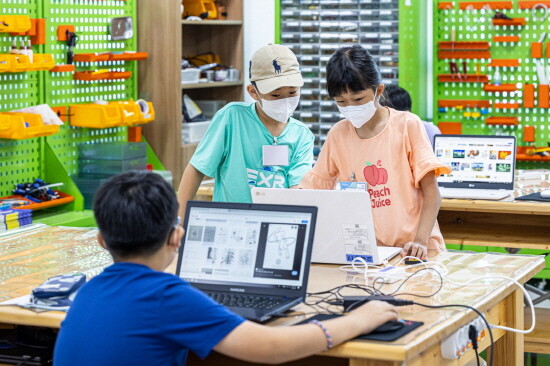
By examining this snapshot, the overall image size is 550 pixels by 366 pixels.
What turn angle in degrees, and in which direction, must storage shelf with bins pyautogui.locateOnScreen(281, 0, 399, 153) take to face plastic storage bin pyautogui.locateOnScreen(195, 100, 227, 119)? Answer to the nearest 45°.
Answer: approximately 90° to its right

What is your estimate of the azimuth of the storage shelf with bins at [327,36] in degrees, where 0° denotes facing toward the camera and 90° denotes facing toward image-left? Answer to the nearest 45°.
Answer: approximately 0°

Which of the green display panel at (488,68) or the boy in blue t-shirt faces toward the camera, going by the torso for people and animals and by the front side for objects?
the green display panel

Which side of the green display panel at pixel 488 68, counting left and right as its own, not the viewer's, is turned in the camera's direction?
front

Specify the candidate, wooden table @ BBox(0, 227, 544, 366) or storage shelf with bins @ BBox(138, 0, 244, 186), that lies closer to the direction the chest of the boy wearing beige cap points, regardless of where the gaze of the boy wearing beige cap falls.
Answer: the wooden table

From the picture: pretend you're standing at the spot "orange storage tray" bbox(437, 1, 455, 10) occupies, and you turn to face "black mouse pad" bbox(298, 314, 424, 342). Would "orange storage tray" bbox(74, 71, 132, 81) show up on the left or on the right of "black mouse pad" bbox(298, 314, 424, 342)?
right

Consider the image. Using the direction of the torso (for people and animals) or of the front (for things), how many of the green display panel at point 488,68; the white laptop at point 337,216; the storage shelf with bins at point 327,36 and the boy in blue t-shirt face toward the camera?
2

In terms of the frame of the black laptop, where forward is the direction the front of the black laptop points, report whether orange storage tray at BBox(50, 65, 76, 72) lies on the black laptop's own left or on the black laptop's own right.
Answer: on the black laptop's own right

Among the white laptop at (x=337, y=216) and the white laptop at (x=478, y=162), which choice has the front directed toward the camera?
the white laptop at (x=478, y=162)

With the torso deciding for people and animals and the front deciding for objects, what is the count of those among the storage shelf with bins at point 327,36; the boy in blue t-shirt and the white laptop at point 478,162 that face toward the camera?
2

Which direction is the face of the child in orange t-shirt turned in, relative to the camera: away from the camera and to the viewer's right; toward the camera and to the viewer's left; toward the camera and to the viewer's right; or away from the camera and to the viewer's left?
toward the camera and to the viewer's left

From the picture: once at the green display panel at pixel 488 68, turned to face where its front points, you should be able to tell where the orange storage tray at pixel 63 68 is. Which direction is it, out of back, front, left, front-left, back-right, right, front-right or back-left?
front-right

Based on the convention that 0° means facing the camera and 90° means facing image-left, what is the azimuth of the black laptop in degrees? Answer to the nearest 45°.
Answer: approximately 45°

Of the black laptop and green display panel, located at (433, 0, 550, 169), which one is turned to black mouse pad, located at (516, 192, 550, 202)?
the green display panel

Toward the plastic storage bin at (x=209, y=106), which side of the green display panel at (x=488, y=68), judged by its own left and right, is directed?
right
